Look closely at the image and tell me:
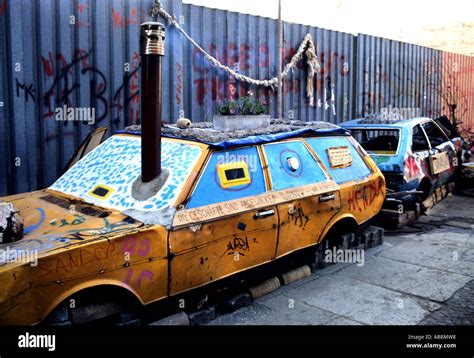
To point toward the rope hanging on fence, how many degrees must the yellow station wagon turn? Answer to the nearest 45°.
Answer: approximately 135° to its right

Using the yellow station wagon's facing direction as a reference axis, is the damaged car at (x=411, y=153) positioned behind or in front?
behind

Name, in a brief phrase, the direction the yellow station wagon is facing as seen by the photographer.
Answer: facing the viewer and to the left of the viewer
